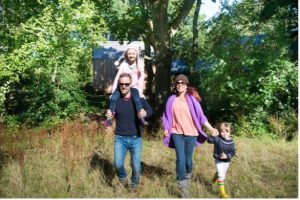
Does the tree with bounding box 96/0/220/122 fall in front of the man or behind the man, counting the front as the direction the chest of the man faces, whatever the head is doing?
behind

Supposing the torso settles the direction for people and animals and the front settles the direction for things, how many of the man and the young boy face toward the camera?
2

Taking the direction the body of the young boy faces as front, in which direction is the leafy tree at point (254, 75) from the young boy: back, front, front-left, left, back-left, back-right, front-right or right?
back

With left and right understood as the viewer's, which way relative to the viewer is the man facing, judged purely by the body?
facing the viewer

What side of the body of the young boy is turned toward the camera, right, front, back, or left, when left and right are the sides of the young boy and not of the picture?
front

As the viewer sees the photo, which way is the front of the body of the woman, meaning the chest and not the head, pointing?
toward the camera
